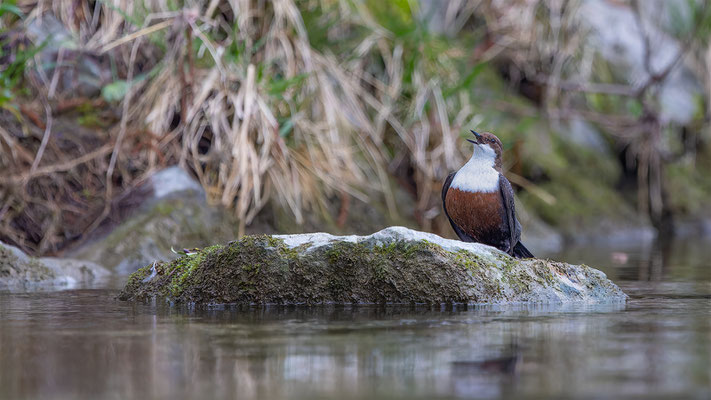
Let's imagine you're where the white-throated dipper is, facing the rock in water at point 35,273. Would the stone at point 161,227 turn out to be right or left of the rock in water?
right

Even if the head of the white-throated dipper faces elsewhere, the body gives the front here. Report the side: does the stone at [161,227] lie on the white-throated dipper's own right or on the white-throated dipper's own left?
on the white-throated dipper's own right

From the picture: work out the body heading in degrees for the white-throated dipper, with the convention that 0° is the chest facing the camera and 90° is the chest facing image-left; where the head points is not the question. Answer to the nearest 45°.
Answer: approximately 45°

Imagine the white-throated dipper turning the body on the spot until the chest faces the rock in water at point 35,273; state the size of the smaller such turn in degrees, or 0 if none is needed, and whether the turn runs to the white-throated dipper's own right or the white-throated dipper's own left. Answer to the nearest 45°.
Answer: approximately 45° to the white-throated dipper's own right

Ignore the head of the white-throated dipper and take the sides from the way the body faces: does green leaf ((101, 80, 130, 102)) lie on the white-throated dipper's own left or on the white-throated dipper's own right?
on the white-throated dipper's own right

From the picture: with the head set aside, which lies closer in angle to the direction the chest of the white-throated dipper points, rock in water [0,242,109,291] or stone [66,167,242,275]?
the rock in water
